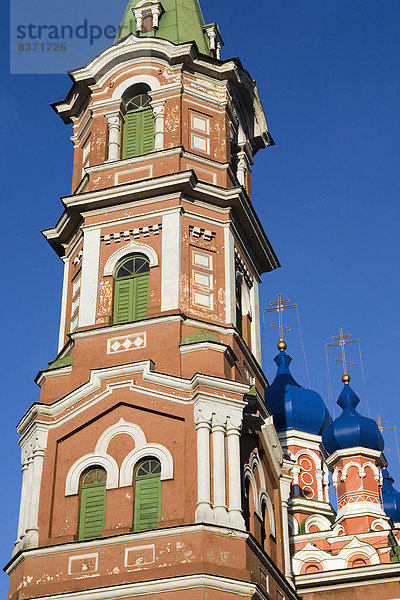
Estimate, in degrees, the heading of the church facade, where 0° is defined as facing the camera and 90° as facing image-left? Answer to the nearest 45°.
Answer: approximately 45°

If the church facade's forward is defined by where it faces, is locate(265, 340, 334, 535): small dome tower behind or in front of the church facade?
behind
